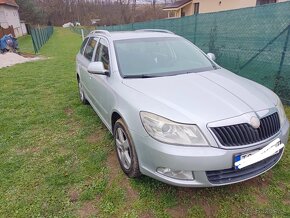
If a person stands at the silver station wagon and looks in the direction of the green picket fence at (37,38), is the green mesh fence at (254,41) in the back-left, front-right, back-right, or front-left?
front-right

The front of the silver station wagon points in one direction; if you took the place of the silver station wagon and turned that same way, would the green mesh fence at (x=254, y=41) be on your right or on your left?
on your left

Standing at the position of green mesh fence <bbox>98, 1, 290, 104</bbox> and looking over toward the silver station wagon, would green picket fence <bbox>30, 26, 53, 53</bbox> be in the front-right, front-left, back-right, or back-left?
back-right

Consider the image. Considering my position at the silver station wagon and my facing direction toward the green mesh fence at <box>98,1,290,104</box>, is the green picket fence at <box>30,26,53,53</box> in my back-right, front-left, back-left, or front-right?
front-left

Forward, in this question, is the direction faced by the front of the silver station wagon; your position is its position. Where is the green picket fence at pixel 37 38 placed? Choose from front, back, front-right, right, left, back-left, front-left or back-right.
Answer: back

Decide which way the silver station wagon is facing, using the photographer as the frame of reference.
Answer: facing the viewer and to the right of the viewer
